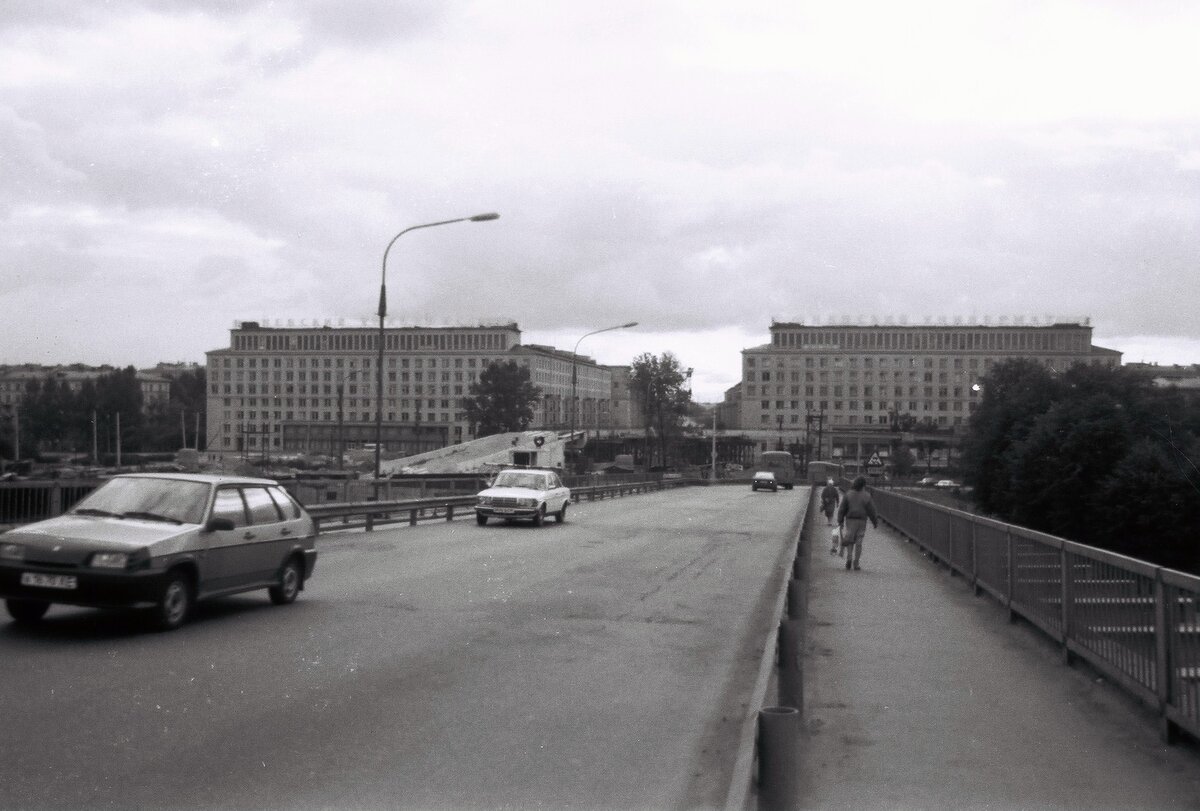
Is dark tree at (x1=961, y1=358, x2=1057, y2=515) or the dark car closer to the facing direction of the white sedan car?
the dark car

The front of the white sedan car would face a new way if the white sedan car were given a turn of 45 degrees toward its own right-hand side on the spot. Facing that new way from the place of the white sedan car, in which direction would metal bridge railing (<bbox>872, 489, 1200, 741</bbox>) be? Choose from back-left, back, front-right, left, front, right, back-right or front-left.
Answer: left

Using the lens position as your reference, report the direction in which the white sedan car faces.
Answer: facing the viewer and to the left of the viewer

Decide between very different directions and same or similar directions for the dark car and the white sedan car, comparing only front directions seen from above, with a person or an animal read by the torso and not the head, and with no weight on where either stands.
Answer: same or similar directions

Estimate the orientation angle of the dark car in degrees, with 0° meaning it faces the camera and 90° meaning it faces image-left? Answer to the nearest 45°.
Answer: approximately 45°
